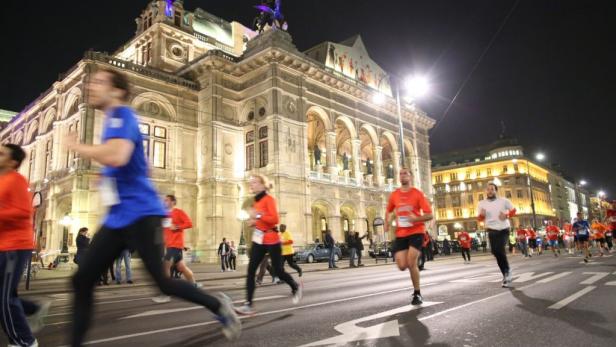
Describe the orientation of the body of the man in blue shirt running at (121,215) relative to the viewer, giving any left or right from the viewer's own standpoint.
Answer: facing to the left of the viewer

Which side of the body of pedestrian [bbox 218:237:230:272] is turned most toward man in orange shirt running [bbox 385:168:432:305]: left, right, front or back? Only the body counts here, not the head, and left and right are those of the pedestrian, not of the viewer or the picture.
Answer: front

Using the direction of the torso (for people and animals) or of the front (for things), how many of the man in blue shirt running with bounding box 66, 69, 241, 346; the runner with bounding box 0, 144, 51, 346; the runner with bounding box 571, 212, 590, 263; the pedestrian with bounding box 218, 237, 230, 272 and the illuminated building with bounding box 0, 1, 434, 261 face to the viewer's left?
2

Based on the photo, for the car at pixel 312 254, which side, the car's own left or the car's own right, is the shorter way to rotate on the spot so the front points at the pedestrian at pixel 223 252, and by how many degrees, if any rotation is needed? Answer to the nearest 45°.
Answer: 0° — it already faces them

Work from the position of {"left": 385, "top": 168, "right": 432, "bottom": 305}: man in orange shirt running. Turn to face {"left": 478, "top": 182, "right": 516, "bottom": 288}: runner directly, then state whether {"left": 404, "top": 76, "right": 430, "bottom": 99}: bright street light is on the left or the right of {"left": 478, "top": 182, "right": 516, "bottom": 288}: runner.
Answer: left

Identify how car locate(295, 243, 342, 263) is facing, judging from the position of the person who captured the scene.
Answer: facing the viewer and to the left of the viewer

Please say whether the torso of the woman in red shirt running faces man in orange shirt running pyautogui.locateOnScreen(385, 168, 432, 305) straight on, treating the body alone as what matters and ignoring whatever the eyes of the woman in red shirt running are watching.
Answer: no

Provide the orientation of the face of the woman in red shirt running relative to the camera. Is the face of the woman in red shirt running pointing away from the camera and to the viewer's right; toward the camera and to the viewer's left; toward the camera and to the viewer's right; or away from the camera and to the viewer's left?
toward the camera and to the viewer's left

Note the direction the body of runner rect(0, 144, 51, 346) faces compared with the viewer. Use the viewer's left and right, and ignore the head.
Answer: facing to the left of the viewer

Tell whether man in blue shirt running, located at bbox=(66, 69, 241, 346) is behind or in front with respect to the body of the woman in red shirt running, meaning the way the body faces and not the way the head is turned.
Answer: in front

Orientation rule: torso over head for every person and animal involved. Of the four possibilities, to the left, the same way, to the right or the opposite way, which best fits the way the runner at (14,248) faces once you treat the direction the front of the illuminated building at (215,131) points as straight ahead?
to the right

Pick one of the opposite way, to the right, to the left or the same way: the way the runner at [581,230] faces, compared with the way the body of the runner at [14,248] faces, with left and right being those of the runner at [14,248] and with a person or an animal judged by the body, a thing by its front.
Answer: the same way

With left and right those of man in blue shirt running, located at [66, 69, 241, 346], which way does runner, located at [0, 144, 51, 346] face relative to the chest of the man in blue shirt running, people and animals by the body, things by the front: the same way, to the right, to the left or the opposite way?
the same way

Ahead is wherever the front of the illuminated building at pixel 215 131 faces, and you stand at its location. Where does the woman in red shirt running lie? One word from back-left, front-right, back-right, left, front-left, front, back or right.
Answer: front-right

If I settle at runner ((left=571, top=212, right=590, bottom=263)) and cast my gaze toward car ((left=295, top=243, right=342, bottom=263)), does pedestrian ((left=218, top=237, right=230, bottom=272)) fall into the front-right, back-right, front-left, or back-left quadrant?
front-left

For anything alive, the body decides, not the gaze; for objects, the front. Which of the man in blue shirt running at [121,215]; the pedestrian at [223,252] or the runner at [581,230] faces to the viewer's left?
the man in blue shirt running

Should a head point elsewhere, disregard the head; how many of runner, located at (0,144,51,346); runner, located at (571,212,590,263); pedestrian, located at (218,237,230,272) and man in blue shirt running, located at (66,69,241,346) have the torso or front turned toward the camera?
2

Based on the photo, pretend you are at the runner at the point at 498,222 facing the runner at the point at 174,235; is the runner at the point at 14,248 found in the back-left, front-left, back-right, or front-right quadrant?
front-left

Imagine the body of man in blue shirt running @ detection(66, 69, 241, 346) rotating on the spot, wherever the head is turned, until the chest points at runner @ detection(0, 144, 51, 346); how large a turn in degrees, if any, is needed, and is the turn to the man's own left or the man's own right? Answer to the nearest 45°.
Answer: approximately 45° to the man's own right
